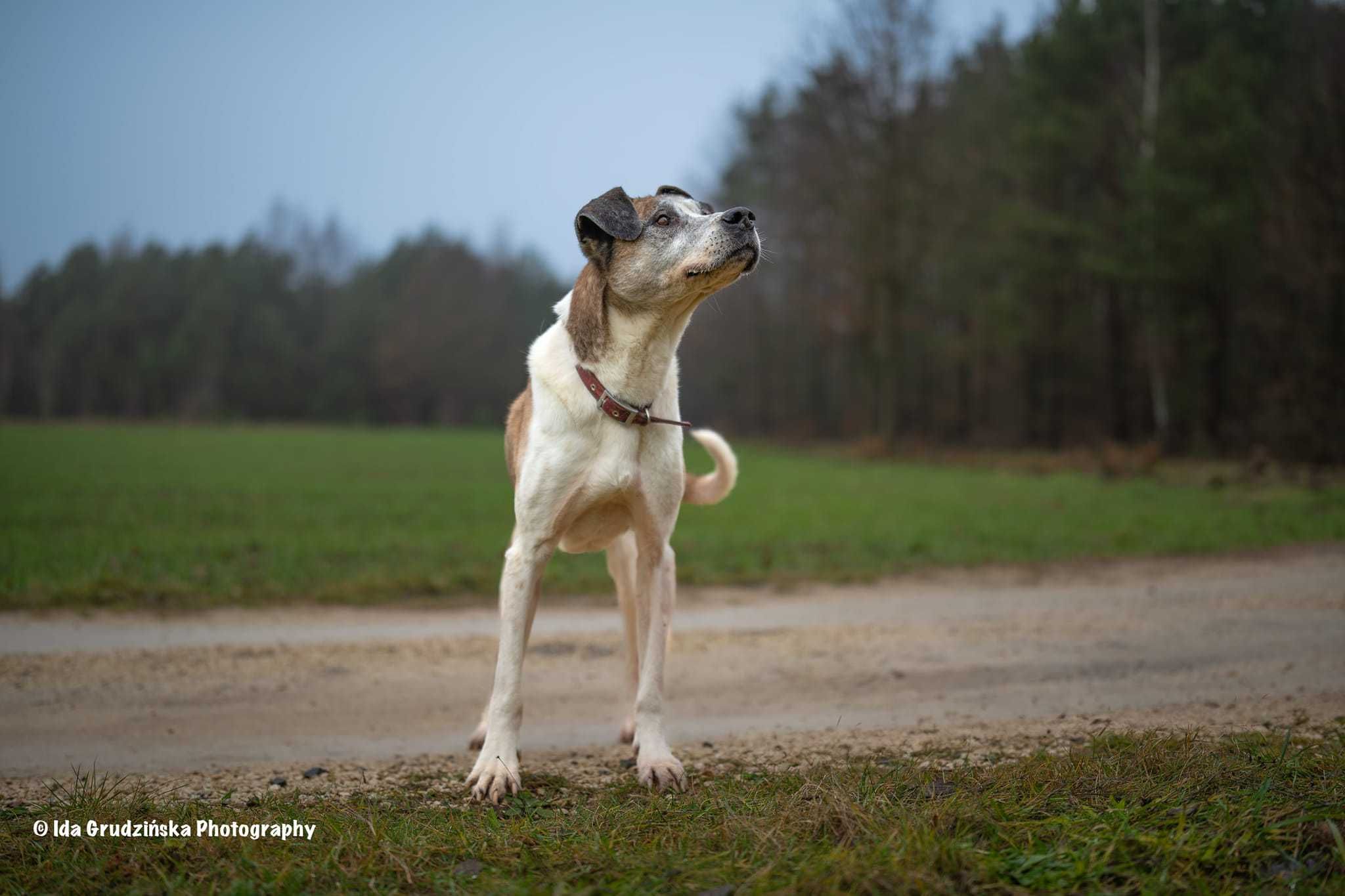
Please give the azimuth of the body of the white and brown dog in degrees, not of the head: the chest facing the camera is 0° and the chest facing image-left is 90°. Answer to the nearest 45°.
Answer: approximately 0°
